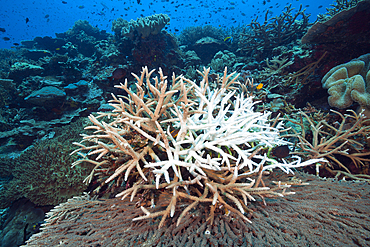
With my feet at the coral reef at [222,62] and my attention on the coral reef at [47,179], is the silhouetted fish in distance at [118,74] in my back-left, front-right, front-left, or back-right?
front-right
